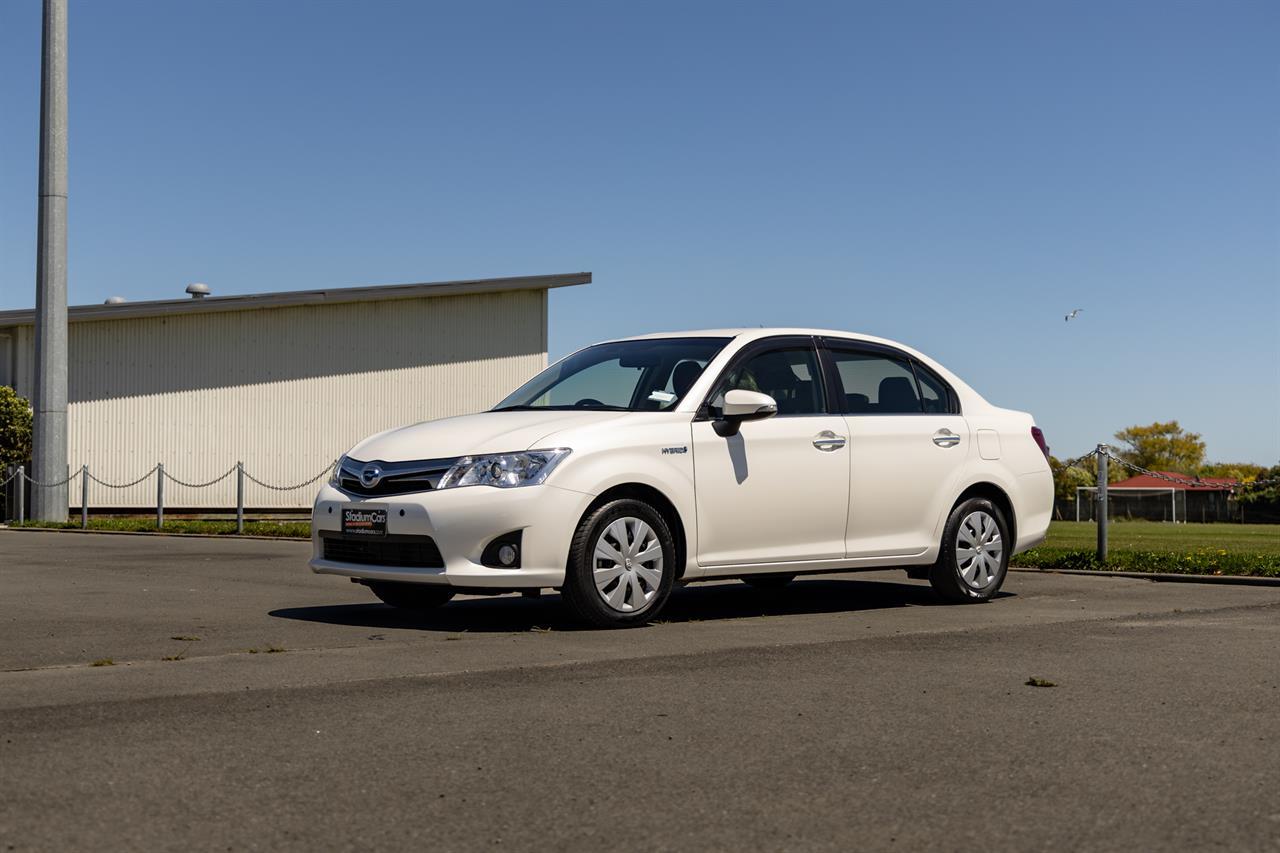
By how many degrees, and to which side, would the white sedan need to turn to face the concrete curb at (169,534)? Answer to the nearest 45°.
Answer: approximately 90° to its right

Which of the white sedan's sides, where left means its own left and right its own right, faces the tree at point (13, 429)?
right

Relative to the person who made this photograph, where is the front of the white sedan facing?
facing the viewer and to the left of the viewer

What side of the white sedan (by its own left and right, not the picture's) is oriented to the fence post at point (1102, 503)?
back

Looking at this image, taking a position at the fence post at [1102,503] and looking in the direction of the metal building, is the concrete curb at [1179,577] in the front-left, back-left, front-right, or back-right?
back-left

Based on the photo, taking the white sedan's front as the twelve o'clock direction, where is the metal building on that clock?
The metal building is roughly at 4 o'clock from the white sedan.

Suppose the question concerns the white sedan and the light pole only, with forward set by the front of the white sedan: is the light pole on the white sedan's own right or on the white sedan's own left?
on the white sedan's own right

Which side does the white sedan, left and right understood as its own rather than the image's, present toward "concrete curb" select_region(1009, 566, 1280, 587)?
back
